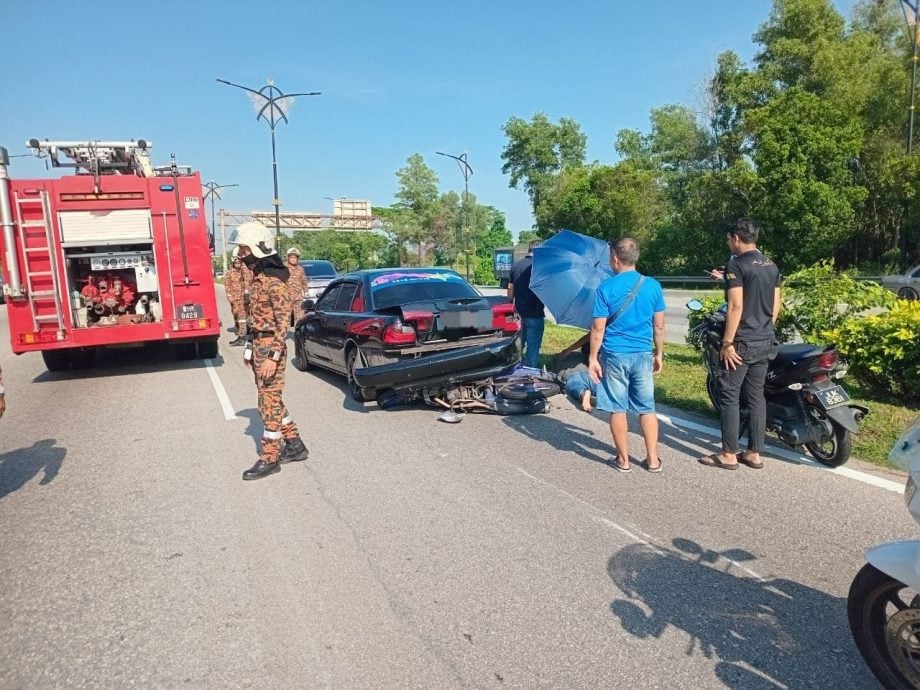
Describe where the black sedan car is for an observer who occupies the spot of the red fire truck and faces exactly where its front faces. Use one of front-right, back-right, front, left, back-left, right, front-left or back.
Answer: back-right

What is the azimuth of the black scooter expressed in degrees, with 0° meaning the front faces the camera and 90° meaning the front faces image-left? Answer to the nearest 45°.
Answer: approximately 135°

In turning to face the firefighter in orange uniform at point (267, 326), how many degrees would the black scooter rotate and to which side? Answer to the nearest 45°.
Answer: approximately 90° to its left

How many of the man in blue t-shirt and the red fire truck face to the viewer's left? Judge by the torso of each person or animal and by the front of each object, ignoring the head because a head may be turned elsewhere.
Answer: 0

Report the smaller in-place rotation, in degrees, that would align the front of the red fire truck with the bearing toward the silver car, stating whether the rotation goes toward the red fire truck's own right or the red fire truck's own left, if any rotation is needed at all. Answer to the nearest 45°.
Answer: approximately 45° to the red fire truck's own right

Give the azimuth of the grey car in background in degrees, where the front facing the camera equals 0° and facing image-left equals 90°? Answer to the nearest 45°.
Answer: approximately 90°

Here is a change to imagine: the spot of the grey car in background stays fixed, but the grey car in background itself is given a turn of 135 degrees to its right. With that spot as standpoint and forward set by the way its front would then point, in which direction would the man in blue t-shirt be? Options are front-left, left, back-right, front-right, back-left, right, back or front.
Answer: back-right

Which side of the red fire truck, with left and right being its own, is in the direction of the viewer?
back

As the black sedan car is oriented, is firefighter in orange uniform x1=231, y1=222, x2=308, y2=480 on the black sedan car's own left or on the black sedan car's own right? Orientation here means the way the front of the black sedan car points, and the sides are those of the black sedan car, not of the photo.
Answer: on the black sedan car's own left

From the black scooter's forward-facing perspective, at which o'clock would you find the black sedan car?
The black sedan car is roughly at 11 o'clock from the black scooter.

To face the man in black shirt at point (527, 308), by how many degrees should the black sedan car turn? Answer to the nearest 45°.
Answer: approximately 135° to its right
